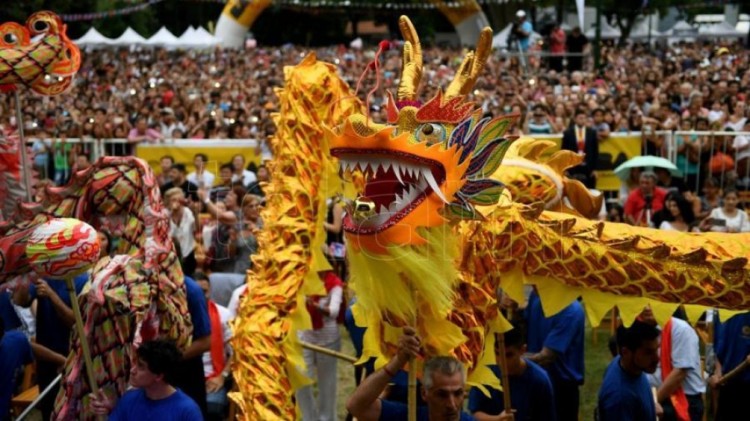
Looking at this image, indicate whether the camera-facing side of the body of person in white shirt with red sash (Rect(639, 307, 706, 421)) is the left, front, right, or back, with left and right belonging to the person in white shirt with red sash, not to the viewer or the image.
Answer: left

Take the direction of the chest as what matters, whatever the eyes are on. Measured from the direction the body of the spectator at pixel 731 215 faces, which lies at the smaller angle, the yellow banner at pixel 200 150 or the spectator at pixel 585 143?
the yellow banner

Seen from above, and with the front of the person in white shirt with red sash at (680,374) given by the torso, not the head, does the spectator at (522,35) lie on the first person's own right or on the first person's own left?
on the first person's own right

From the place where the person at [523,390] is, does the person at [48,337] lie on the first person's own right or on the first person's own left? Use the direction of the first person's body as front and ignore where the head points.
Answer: on the first person's own right
